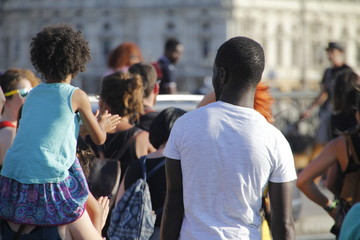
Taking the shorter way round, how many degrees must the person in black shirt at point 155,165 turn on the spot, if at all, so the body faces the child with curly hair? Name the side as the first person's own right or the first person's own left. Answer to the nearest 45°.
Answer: approximately 135° to the first person's own left

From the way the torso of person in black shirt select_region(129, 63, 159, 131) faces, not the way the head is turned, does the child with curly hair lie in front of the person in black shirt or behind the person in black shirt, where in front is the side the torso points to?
behind

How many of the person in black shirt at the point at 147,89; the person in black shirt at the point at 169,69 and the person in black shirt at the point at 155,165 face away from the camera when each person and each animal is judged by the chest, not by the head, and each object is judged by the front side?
2

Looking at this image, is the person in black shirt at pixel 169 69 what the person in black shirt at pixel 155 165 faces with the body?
yes

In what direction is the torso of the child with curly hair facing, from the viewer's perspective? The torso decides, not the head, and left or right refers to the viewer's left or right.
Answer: facing away from the viewer and to the right of the viewer

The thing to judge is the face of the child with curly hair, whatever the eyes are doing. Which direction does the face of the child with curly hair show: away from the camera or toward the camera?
away from the camera

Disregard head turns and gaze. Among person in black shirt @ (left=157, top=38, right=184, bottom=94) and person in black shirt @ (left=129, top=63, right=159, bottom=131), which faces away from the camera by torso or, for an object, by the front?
person in black shirt @ (left=129, top=63, right=159, bottom=131)

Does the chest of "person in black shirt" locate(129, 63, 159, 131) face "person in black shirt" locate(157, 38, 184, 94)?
yes

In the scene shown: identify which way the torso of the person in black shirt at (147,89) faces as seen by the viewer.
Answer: away from the camera

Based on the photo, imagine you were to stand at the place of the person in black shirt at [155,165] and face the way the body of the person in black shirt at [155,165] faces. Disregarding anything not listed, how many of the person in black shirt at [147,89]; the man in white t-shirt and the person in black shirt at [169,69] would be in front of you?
2

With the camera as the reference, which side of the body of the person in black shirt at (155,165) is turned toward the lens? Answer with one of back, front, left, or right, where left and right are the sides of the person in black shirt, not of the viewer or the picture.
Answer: back

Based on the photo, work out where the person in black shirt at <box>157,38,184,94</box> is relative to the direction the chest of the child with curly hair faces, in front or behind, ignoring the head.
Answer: in front

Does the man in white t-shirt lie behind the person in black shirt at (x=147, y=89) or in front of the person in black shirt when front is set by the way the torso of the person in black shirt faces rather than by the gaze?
behind

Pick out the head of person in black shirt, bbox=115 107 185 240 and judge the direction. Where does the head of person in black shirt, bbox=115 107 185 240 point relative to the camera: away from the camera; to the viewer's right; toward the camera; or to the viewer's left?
away from the camera
